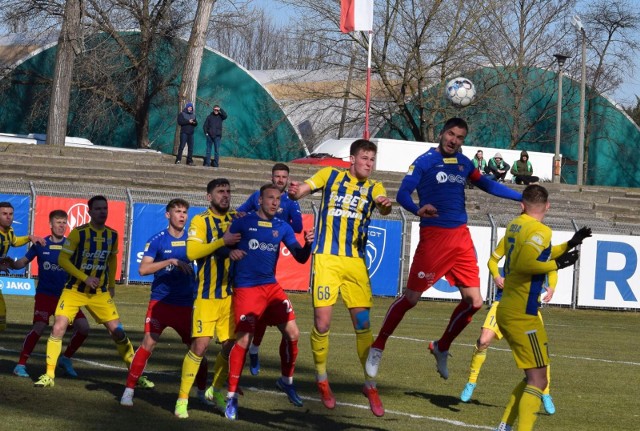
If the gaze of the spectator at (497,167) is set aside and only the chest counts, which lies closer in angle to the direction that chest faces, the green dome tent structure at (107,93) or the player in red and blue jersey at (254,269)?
the player in red and blue jersey

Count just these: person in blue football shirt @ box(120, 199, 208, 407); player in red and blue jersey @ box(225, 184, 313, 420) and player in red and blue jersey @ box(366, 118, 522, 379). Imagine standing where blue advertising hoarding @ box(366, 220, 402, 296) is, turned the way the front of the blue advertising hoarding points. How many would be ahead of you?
3

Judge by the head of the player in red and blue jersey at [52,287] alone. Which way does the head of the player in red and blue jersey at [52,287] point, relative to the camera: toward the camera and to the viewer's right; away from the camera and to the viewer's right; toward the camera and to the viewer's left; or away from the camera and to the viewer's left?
toward the camera and to the viewer's right

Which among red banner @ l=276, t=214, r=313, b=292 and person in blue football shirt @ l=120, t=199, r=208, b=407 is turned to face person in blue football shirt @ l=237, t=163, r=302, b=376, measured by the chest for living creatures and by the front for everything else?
the red banner

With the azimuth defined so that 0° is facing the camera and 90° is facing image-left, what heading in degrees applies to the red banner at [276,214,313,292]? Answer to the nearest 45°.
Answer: approximately 0°

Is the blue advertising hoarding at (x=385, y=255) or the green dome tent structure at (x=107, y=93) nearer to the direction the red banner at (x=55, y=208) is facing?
the blue advertising hoarding

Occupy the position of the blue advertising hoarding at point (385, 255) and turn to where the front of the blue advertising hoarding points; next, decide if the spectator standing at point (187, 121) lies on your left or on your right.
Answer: on your right

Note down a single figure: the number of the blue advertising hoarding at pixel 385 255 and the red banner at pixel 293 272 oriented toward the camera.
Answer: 2

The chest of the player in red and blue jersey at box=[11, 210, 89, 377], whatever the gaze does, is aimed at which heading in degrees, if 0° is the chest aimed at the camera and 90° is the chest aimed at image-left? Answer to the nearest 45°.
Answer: approximately 315°

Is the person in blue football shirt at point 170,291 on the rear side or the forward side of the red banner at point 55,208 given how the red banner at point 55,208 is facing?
on the forward side
